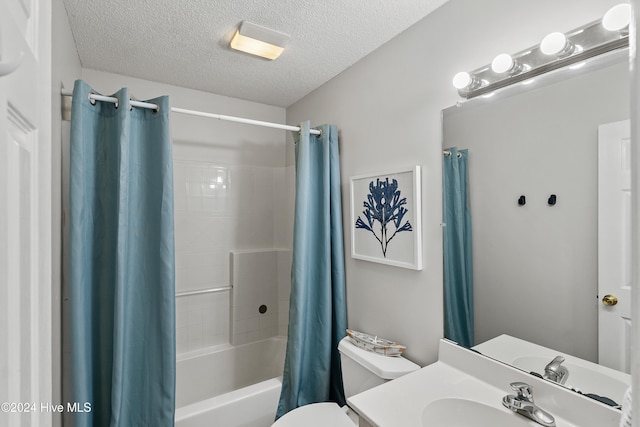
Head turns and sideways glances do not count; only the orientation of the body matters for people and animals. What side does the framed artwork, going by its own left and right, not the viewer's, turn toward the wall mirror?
left

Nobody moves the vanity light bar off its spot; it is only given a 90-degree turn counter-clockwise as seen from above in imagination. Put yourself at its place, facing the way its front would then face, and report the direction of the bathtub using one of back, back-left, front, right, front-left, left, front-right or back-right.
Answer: back-right

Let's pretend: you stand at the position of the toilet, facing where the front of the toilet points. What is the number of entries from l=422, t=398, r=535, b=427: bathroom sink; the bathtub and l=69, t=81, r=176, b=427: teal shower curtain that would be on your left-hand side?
1

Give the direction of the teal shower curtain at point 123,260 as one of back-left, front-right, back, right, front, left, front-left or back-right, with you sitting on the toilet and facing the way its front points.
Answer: front-right

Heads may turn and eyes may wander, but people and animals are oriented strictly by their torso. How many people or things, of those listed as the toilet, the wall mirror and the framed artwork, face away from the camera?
0

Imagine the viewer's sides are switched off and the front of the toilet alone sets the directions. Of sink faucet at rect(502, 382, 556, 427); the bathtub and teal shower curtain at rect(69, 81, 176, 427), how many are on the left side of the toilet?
1

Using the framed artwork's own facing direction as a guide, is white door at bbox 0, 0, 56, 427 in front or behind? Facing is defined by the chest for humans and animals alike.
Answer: in front

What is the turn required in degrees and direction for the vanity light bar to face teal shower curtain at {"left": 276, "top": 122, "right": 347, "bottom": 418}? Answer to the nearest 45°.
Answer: approximately 45° to its right

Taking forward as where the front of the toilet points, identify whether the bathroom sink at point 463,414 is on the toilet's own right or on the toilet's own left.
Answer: on the toilet's own left

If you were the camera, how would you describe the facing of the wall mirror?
facing the viewer and to the left of the viewer

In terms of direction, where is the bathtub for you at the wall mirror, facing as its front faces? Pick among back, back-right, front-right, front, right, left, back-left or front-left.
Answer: front-right
